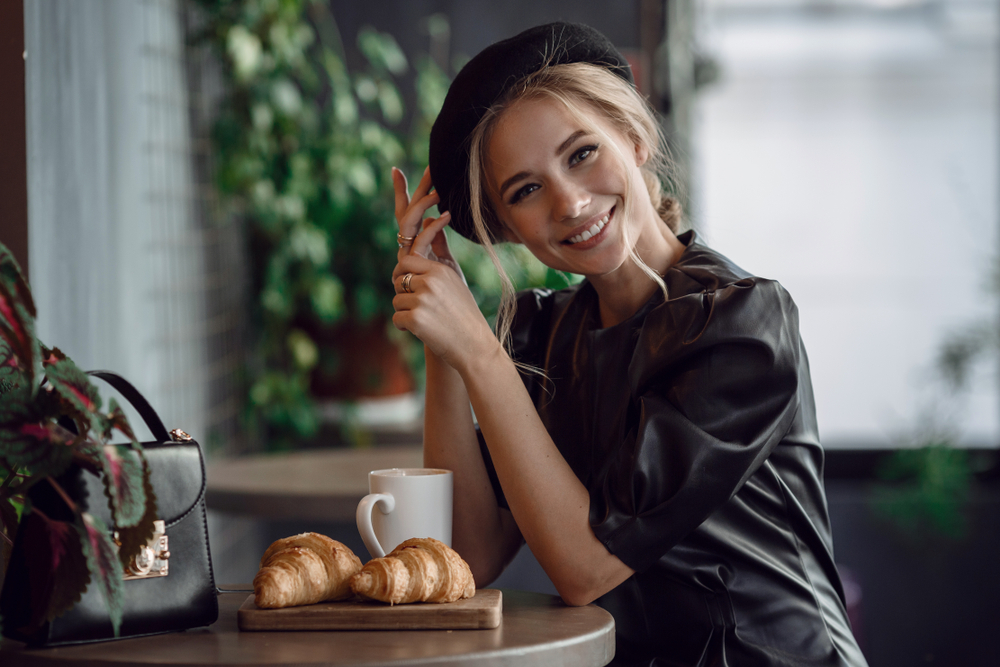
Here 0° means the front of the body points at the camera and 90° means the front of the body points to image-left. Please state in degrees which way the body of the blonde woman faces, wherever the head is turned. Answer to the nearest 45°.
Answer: approximately 45°
